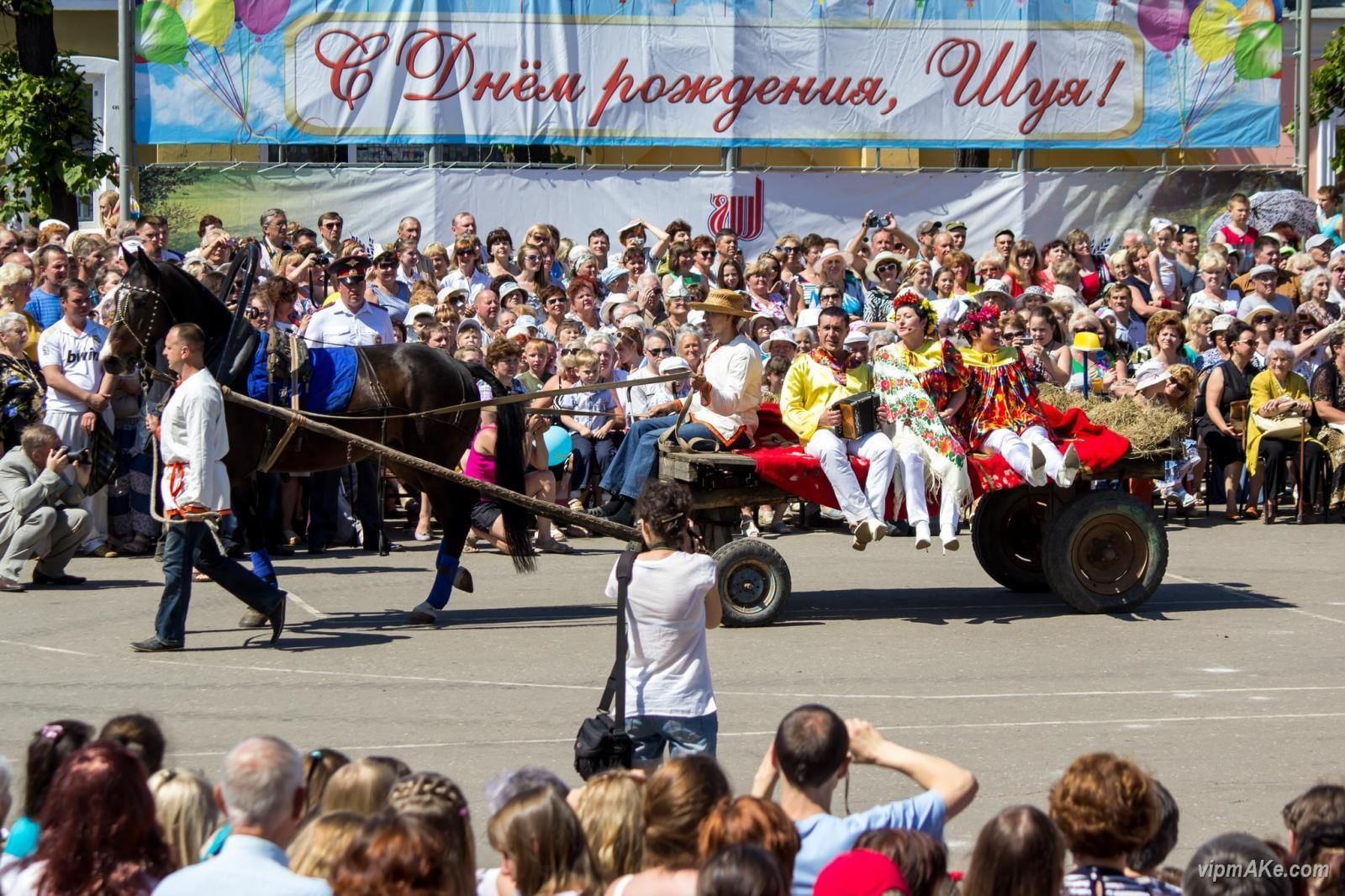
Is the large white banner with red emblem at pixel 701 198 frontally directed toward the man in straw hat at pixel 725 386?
yes

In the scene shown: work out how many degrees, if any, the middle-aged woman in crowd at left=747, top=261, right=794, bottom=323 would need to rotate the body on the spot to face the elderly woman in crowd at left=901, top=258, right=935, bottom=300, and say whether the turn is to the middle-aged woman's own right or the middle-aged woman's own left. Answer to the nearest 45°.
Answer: approximately 90° to the middle-aged woman's own left

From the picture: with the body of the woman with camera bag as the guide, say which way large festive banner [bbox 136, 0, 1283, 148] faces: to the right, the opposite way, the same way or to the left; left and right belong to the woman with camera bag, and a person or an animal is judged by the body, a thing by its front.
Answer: the opposite way

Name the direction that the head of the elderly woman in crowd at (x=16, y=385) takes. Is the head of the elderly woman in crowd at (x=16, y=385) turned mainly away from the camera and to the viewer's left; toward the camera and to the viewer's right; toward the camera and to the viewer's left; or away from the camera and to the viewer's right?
toward the camera and to the viewer's right

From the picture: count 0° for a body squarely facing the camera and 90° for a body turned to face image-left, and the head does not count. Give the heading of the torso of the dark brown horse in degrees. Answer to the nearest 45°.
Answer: approximately 90°

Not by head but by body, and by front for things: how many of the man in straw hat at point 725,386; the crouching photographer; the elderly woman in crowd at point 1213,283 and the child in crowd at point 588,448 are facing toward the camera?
2

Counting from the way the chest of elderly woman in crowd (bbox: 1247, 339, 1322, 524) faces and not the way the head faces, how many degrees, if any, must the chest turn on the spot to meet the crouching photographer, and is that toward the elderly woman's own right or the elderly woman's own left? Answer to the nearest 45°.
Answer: approximately 45° to the elderly woman's own right

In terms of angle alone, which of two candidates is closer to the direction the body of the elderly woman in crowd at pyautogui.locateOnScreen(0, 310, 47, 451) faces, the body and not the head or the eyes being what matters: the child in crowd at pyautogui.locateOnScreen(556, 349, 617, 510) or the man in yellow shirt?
the man in yellow shirt

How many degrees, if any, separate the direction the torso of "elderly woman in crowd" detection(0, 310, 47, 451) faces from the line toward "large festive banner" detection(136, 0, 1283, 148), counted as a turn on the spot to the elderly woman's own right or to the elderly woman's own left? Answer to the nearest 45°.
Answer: approximately 90° to the elderly woman's own left

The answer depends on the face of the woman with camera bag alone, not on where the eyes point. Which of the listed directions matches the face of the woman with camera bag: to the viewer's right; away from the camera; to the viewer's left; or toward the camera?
away from the camera

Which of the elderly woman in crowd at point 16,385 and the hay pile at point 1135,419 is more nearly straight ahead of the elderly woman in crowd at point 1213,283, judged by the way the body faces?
the hay pile
